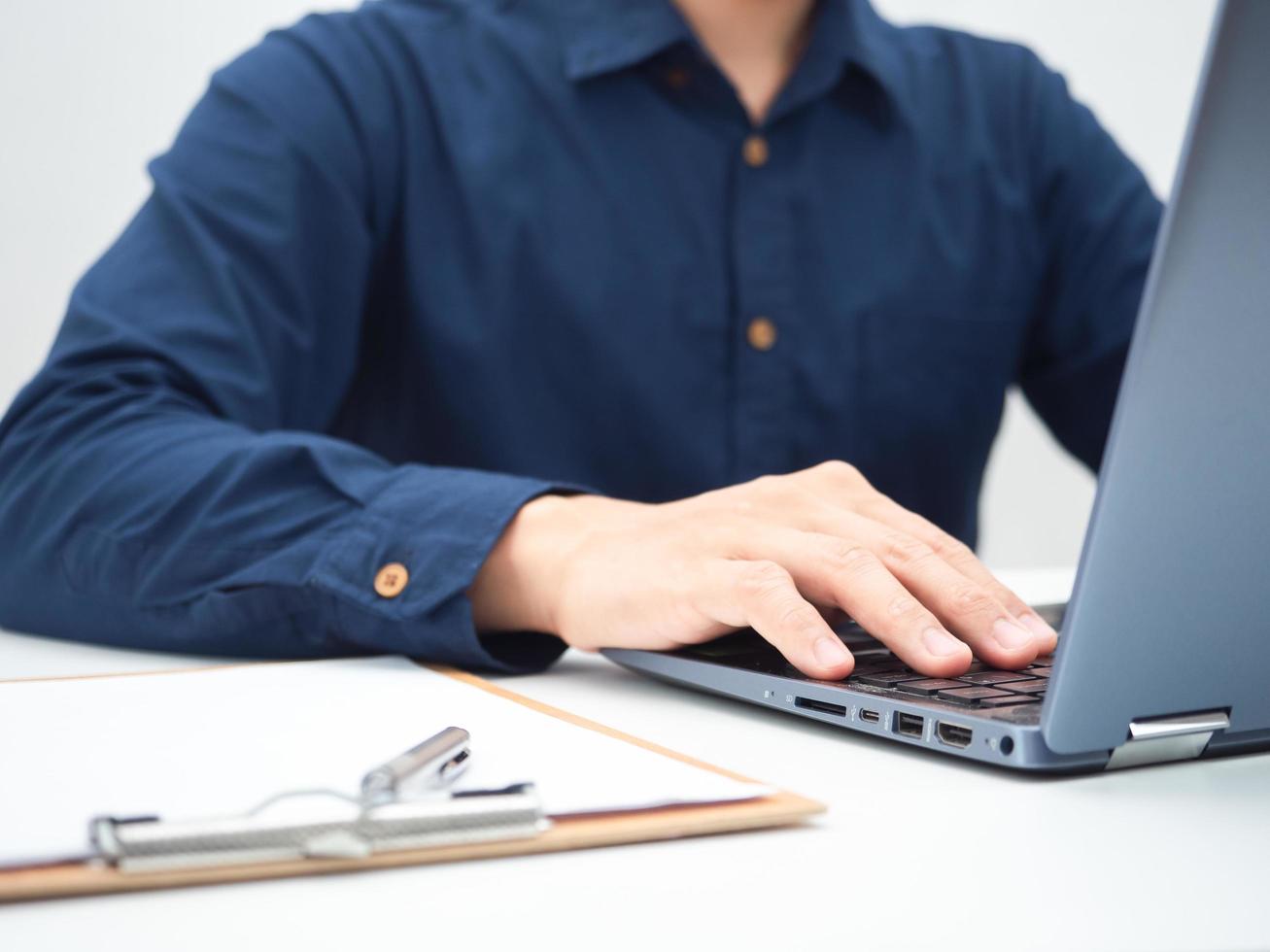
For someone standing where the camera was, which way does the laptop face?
facing away from the viewer and to the left of the viewer

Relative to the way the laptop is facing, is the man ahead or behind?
ahead

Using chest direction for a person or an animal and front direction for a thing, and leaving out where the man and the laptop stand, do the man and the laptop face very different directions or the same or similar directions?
very different directions
